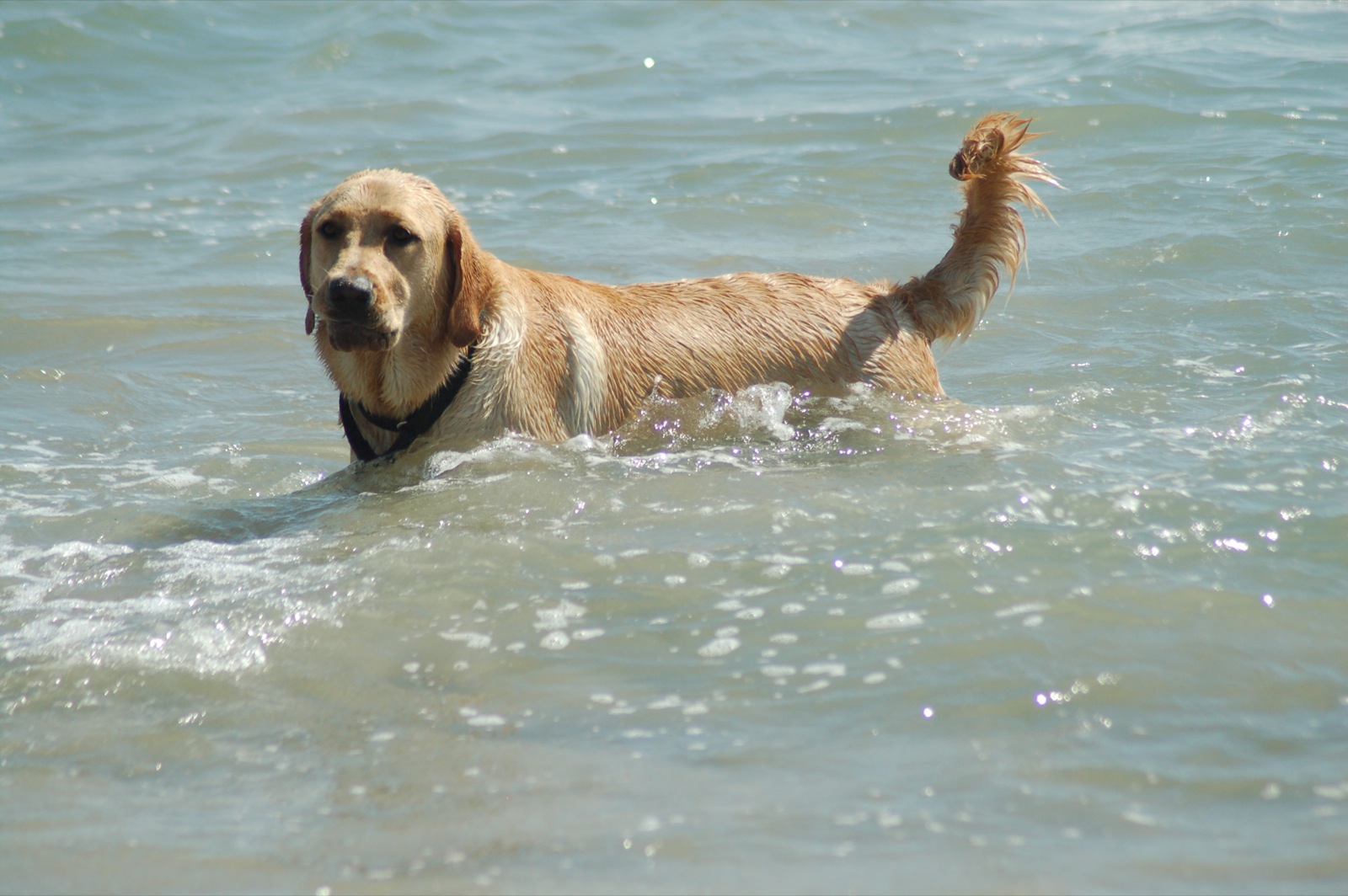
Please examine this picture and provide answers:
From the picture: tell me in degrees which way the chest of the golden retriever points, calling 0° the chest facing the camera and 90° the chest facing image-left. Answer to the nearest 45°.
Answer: approximately 90°

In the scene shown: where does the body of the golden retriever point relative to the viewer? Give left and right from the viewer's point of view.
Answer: facing to the left of the viewer
